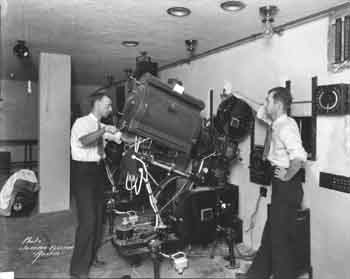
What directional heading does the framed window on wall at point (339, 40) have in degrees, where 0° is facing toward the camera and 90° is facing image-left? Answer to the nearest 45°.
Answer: approximately 45°

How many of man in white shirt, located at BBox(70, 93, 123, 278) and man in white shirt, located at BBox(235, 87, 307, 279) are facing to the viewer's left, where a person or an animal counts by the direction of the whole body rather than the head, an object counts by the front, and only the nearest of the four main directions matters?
1

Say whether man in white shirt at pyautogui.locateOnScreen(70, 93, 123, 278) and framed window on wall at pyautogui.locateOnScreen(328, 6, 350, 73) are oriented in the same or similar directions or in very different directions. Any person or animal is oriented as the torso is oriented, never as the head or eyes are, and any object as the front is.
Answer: very different directions

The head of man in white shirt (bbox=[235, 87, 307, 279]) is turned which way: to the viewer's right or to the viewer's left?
to the viewer's left

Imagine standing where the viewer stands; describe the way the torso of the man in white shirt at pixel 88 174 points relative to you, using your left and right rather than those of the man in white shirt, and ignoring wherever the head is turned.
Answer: facing to the right of the viewer

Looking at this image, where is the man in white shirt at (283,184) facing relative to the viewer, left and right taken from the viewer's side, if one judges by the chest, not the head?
facing to the left of the viewer

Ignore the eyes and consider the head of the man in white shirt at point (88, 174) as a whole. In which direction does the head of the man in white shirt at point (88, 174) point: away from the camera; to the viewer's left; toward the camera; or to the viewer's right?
to the viewer's right

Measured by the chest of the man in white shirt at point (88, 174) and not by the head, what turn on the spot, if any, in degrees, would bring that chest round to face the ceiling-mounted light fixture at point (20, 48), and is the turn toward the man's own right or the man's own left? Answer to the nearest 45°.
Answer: approximately 135° to the man's own left
